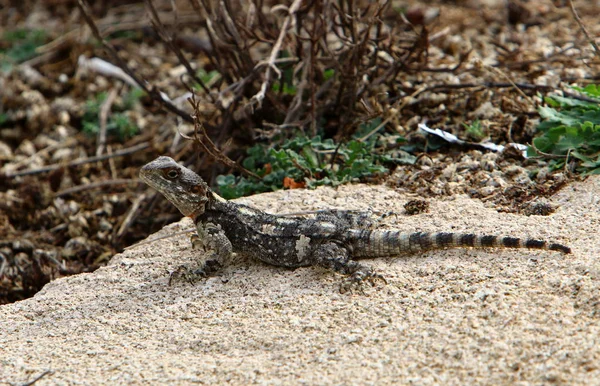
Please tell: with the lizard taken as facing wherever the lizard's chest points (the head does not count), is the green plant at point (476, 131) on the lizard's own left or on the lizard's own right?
on the lizard's own right

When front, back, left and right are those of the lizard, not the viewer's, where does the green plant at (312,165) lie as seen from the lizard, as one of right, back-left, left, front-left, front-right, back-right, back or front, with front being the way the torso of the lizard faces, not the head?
right

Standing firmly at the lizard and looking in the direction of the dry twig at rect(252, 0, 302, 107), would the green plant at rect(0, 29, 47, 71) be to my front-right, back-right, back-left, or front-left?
front-left

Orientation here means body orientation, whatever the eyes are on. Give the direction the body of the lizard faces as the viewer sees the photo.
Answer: to the viewer's left

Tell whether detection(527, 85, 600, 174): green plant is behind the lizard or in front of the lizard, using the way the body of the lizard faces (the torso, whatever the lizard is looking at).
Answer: behind

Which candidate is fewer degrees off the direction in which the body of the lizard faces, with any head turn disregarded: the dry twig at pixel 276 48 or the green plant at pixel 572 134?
the dry twig

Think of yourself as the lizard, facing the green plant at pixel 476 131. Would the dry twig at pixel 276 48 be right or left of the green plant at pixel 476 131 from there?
left

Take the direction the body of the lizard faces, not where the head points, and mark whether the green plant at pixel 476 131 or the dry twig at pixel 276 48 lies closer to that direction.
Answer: the dry twig

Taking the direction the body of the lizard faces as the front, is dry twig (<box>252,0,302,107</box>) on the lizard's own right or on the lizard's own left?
on the lizard's own right
